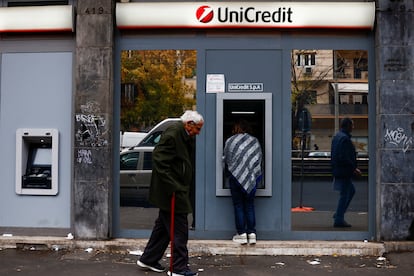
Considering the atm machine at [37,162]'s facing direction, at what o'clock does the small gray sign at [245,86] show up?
The small gray sign is roughly at 10 o'clock from the atm machine.

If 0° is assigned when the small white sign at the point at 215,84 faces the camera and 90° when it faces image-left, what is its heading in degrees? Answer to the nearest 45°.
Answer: approximately 0°

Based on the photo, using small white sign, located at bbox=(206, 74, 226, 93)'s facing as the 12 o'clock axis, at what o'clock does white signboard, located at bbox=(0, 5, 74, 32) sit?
The white signboard is roughly at 3 o'clock from the small white sign.

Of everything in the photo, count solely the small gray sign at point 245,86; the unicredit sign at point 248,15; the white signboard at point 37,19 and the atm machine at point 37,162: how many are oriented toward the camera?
4

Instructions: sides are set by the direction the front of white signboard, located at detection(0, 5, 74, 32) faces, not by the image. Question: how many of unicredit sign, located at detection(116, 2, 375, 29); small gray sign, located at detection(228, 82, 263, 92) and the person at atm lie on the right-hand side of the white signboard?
0

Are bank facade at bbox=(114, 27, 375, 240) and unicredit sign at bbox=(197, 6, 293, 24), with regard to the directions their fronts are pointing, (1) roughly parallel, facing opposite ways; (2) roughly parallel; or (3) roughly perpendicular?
roughly parallel

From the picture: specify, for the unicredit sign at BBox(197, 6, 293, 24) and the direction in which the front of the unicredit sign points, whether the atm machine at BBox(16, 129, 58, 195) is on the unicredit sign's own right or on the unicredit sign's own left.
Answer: on the unicredit sign's own right

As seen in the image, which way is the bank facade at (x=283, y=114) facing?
toward the camera

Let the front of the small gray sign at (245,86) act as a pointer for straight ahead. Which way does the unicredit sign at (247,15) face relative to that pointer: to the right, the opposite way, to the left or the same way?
the same way

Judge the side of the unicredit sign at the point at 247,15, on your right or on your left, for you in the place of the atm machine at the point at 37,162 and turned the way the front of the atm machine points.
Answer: on your left

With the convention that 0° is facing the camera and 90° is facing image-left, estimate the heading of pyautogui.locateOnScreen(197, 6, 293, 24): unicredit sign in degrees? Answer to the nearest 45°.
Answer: approximately 0°

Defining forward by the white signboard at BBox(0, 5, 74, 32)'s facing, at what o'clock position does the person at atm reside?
The person at atm is roughly at 10 o'clock from the white signboard.

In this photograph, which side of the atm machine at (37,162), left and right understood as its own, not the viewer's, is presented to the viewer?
front

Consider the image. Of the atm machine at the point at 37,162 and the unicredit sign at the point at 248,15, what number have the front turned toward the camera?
2

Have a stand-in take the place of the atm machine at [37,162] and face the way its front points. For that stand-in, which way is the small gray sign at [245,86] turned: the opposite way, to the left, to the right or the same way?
the same way

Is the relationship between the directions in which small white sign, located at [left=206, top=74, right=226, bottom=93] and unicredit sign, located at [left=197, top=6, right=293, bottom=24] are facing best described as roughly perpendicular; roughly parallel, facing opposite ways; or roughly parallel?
roughly parallel

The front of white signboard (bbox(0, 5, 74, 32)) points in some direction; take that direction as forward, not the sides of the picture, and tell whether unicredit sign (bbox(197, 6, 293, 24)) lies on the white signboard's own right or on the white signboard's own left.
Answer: on the white signboard's own left
